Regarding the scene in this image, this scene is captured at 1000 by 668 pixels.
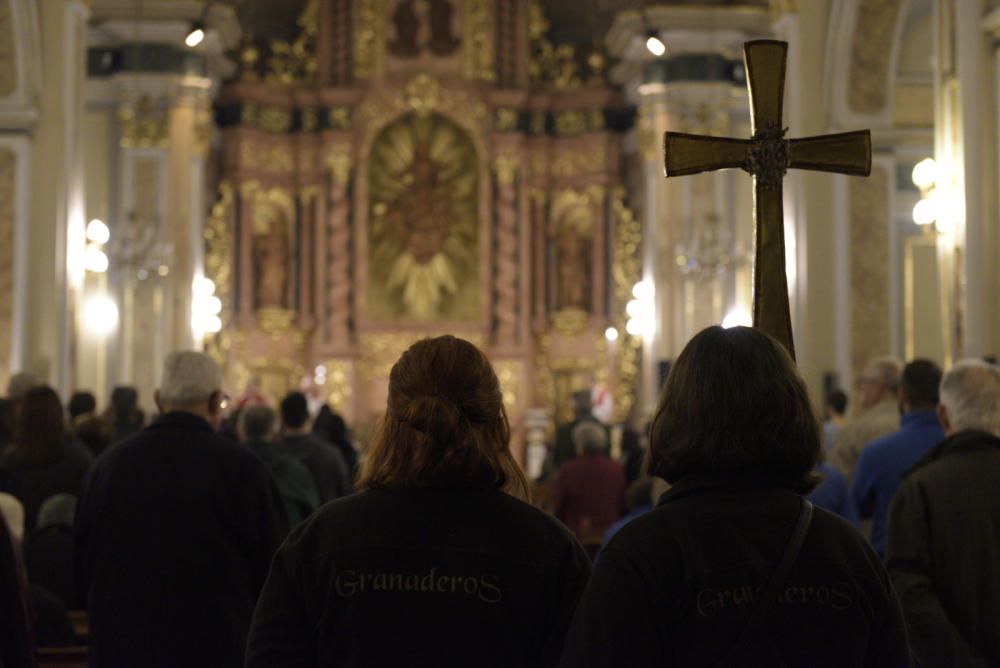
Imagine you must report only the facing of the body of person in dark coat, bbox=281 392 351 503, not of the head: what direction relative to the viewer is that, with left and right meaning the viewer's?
facing away from the viewer

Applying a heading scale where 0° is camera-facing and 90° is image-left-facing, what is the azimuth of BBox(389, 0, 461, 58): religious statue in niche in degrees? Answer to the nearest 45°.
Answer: approximately 0°

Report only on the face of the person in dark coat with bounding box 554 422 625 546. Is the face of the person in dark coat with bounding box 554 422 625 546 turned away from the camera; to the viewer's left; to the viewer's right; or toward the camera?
away from the camera

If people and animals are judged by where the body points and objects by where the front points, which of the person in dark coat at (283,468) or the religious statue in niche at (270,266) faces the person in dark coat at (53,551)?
the religious statue in niche

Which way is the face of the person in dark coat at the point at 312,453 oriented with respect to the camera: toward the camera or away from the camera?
away from the camera

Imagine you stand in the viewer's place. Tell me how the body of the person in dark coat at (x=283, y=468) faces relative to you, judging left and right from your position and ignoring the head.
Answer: facing away from the viewer

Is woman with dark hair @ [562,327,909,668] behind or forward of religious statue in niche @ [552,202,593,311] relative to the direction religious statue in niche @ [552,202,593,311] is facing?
forward

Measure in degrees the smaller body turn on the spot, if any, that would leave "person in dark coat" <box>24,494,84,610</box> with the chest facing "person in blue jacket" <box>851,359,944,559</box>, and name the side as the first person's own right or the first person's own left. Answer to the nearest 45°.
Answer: approximately 90° to the first person's own right

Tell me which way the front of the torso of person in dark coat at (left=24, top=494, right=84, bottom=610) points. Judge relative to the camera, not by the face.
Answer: away from the camera

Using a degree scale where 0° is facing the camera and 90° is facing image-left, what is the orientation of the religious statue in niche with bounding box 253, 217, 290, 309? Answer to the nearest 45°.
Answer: approximately 0°

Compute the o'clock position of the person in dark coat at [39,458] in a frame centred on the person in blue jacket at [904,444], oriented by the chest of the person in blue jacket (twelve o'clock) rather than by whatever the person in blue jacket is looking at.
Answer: The person in dark coat is roughly at 9 o'clock from the person in blue jacket.

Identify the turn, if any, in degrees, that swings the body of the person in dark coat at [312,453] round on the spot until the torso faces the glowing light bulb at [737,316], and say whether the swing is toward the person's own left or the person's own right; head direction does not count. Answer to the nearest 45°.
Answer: approximately 45° to the person's own right

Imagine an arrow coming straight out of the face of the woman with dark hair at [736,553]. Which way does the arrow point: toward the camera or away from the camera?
away from the camera
